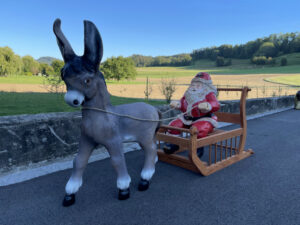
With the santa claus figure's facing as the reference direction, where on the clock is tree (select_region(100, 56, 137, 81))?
The tree is roughly at 4 o'clock from the santa claus figure.

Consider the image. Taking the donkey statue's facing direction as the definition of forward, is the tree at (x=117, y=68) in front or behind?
behind

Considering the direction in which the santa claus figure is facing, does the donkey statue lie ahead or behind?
ahead

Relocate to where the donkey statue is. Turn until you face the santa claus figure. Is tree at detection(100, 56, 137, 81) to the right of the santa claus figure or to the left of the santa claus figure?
left

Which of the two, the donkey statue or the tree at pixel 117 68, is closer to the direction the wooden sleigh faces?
the donkey statue

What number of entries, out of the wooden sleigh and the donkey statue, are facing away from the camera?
0

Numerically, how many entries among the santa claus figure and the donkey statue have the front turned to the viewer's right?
0

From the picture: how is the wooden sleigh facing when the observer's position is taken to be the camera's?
facing the viewer and to the left of the viewer
